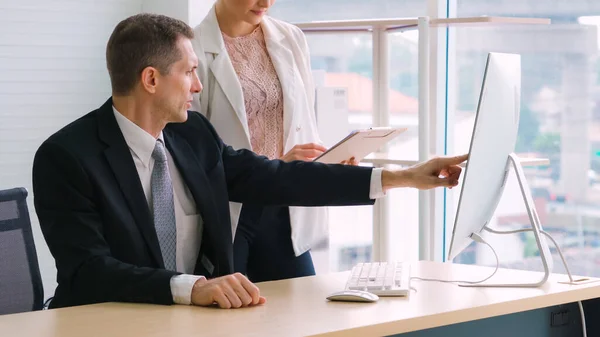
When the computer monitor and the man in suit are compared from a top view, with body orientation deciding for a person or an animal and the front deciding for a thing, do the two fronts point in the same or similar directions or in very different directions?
very different directions

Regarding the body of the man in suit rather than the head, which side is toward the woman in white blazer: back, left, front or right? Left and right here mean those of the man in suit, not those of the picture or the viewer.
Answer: left

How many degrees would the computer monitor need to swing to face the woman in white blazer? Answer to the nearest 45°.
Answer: approximately 45° to its right

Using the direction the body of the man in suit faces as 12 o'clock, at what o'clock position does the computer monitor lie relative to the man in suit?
The computer monitor is roughly at 11 o'clock from the man in suit.

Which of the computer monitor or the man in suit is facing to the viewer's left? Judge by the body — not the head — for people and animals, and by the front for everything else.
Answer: the computer monitor

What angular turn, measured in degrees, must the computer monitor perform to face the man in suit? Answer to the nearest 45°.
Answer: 0° — it already faces them

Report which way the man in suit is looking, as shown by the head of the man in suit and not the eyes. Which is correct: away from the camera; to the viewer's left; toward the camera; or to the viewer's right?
to the viewer's right

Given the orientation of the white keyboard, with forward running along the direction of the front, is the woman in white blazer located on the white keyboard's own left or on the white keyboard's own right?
on the white keyboard's own right

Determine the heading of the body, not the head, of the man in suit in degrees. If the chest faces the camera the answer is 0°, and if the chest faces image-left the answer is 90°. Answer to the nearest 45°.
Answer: approximately 315°

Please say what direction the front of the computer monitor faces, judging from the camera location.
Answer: facing to the left of the viewer
